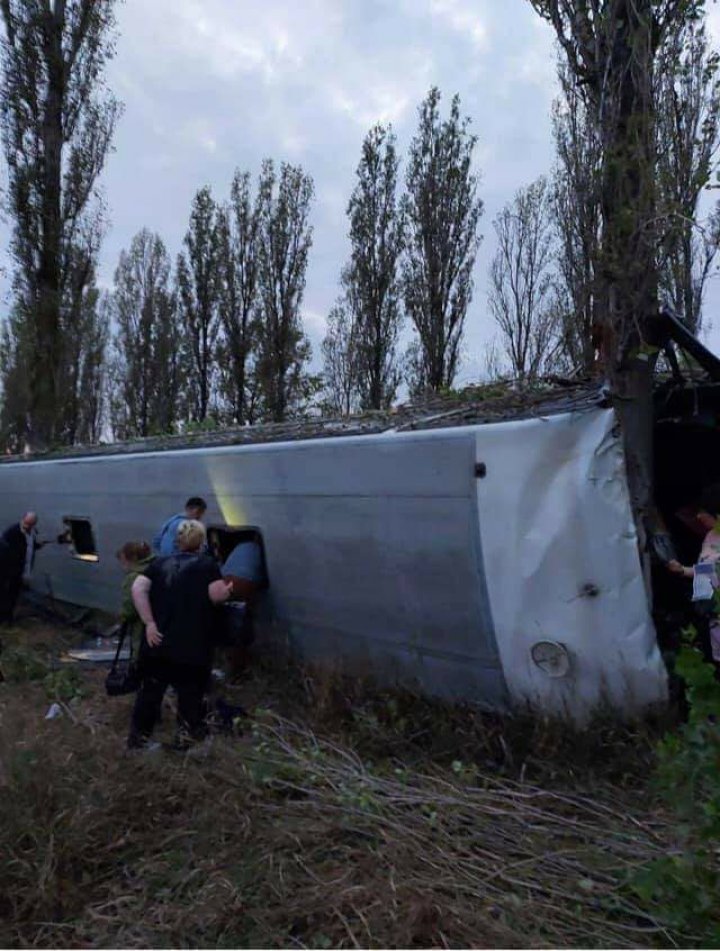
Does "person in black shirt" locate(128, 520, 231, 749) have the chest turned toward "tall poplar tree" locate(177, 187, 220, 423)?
yes

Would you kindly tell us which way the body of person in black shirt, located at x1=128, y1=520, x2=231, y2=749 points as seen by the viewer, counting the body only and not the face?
away from the camera

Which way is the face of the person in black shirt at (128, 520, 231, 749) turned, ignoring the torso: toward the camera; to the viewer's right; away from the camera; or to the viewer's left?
away from the camera

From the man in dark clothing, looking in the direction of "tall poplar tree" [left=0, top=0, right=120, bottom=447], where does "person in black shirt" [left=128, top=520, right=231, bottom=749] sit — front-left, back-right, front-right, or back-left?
back-right

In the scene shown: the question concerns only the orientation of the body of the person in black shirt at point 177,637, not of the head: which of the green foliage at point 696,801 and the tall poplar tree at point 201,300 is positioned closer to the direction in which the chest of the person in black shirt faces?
the tall poplar tree

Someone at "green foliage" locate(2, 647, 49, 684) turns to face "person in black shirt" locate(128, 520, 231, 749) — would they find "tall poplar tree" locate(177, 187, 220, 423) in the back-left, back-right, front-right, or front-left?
back-left

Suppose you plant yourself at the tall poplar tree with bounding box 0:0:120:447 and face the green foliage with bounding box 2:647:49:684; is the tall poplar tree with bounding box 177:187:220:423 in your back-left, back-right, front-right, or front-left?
back-left

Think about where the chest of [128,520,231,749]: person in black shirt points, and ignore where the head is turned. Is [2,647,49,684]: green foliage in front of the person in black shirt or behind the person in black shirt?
in front

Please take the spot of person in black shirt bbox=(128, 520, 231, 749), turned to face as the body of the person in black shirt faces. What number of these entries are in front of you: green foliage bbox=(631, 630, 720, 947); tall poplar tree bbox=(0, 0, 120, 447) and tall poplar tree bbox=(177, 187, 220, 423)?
2

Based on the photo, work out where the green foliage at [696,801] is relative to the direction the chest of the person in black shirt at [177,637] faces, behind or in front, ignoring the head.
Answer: behind

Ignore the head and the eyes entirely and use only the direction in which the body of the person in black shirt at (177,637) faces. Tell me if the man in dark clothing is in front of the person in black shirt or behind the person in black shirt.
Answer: in front

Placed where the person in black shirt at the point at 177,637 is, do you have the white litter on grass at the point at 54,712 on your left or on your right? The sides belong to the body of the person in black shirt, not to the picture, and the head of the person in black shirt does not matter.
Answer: on your left

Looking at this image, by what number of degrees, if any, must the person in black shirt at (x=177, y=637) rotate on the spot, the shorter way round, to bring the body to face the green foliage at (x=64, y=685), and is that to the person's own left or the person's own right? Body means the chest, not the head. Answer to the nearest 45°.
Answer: approximately 45° to the person's own left
